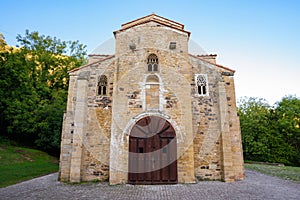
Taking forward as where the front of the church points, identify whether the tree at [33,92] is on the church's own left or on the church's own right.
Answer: on the church's own right

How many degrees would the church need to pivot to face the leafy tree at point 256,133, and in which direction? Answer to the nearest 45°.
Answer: approximately 135° to its left

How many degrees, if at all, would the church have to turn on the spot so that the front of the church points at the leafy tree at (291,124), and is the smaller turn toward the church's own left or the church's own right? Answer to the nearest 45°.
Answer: approximately 135° to the church's own left

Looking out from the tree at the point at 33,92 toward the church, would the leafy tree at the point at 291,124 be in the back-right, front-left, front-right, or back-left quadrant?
front-left

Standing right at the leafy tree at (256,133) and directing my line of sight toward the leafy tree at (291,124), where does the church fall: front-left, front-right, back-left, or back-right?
back-right

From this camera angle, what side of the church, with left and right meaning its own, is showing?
front

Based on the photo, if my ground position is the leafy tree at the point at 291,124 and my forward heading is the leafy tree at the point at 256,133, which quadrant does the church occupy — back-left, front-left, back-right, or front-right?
front-left
